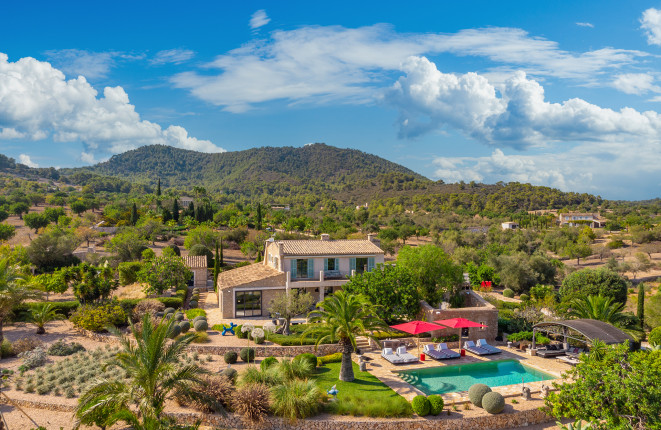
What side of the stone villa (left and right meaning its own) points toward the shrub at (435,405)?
front

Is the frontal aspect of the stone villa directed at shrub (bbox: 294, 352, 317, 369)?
yes

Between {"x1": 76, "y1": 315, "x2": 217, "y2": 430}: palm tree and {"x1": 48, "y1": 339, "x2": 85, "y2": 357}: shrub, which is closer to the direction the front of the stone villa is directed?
the palm tree

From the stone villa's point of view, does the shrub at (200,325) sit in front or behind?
in front

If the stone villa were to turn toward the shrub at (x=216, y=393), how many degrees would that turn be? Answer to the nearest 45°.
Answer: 0° — it already faces it

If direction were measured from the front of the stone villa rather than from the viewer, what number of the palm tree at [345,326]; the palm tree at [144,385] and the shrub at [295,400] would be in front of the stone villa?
3

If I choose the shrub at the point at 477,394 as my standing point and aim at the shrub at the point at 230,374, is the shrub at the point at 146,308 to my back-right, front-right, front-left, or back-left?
front-right

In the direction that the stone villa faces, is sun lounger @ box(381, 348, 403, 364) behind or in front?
in front

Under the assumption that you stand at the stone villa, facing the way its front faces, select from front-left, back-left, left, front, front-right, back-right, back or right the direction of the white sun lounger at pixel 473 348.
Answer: front-left

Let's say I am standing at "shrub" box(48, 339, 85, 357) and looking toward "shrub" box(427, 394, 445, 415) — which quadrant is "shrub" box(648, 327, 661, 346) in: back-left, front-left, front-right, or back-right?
front-left

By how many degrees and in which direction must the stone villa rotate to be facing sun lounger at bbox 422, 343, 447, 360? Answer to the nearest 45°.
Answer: approximately 45° to its left

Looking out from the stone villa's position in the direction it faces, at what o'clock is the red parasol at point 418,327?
The red parasol is roughly at 11 o'clock from the stone villa.

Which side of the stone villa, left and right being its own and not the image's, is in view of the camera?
front

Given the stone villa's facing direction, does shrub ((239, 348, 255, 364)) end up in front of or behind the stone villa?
in front

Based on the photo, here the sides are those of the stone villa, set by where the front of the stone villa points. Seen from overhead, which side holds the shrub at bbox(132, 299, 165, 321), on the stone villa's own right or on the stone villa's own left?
on the stone villa's own right
